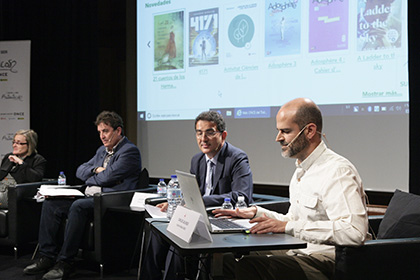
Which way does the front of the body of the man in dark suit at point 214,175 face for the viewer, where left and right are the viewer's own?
facing the viewer and to the left of the viewer

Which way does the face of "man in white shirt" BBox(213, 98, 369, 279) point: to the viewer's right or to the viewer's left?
to the viewer's left

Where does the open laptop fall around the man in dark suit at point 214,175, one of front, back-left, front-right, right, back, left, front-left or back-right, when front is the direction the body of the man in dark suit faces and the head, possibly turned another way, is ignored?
front-left

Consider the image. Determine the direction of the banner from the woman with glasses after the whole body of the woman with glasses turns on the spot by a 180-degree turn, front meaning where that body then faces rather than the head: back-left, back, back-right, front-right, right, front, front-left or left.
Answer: front-left

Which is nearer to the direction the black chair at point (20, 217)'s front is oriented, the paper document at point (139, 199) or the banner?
the paper document

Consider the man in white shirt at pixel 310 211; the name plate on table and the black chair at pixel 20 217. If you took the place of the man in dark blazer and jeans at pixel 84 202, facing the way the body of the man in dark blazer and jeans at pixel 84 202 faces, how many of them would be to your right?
1

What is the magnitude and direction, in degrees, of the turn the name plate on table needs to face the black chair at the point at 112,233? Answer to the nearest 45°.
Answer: approximately 135° to its right

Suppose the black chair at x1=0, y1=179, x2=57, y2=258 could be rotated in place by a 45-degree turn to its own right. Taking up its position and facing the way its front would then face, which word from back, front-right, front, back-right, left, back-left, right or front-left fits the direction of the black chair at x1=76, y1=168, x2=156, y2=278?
back-left

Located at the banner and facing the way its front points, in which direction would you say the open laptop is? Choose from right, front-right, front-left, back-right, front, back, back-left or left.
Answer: front

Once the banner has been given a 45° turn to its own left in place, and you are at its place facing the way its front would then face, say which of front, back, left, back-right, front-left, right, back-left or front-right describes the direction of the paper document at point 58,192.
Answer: front-right

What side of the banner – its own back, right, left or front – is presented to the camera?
front

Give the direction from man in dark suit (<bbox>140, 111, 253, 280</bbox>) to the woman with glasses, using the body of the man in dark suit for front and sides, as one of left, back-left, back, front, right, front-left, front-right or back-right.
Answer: right
